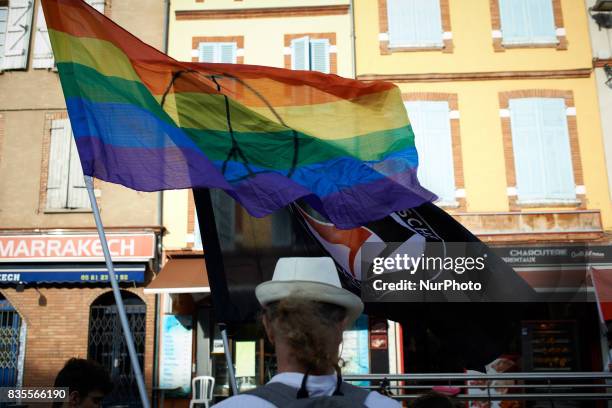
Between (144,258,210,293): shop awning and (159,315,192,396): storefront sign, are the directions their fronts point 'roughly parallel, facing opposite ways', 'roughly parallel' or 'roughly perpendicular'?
roughly parallel

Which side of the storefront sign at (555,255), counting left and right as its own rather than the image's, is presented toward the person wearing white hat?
front

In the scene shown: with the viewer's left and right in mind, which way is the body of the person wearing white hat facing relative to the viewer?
facing away from the viewer

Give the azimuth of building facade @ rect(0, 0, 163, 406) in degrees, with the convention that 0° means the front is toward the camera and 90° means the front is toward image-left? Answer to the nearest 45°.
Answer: approximately 0°

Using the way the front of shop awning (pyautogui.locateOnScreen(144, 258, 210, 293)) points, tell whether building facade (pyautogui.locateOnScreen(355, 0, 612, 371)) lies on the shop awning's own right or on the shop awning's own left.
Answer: on the shop awning's own left

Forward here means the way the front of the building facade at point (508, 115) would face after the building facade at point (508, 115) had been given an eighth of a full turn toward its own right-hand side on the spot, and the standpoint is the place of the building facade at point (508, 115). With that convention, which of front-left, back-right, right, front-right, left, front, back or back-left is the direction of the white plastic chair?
front-right

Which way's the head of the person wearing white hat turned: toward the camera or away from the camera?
away from the camera

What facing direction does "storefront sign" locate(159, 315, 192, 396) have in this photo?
toward the camera

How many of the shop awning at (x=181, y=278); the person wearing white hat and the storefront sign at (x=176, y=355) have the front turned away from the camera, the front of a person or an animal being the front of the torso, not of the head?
1

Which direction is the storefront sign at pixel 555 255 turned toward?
toward the camera

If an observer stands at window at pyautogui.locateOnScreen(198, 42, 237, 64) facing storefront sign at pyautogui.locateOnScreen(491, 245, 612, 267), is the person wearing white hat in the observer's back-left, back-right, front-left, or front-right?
front-right

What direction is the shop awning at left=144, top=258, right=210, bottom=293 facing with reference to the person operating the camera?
facing the viewer

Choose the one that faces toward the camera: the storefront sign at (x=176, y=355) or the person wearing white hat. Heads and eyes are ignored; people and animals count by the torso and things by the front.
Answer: the storefront sign

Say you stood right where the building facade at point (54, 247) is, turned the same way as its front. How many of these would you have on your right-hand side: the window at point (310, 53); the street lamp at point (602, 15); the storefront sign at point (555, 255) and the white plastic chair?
0

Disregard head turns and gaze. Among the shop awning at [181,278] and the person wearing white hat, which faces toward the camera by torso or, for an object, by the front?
the shop awning

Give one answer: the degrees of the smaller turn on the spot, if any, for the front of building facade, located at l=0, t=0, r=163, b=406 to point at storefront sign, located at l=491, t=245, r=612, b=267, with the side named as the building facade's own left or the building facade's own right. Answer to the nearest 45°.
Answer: approximately 45° to the building facade's own left
